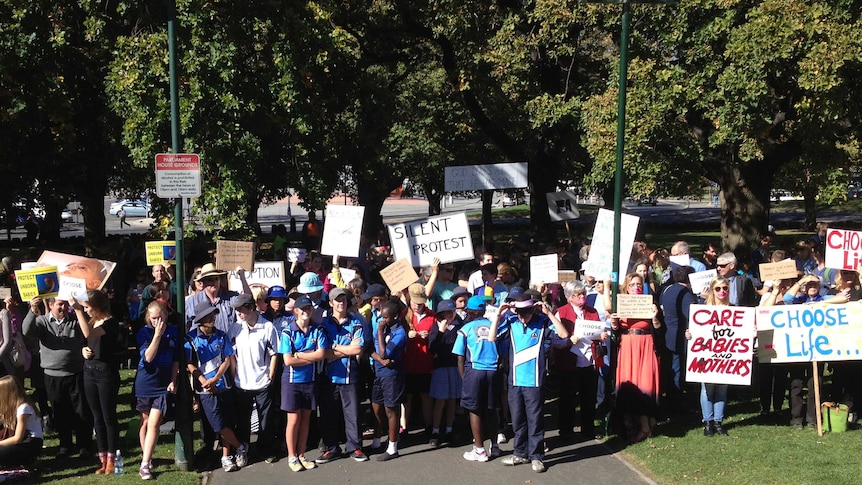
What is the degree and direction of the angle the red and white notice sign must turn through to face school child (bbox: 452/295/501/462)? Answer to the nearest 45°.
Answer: approximately 90° to its left

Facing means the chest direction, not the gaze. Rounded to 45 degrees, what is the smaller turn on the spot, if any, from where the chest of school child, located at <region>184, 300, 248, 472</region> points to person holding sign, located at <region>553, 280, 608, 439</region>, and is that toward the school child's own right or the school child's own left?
approximately 90° to the school child's own left

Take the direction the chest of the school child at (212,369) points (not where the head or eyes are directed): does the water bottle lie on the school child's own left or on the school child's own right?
on the school child's own right

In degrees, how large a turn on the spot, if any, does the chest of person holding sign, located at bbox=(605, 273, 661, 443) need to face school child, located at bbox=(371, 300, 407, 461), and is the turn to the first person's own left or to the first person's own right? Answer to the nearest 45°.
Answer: approximately 45° to the first person's own right

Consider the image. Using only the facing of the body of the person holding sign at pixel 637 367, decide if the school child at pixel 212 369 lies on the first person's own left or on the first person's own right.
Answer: on the first person's own right

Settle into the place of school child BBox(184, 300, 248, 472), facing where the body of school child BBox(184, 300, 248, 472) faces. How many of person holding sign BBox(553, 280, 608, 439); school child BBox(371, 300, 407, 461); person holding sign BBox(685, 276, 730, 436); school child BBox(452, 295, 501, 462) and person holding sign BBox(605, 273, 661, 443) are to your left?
5

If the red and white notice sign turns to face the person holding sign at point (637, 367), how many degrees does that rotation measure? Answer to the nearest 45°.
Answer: approximately 90° to its left

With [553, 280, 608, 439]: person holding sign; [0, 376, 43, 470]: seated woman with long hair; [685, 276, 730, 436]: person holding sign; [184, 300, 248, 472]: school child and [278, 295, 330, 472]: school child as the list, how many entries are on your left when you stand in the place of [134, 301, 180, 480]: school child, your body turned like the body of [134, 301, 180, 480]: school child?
4

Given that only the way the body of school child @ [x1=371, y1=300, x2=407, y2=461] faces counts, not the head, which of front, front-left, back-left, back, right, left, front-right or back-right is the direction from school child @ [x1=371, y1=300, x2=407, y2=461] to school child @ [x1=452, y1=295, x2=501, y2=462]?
back-left
